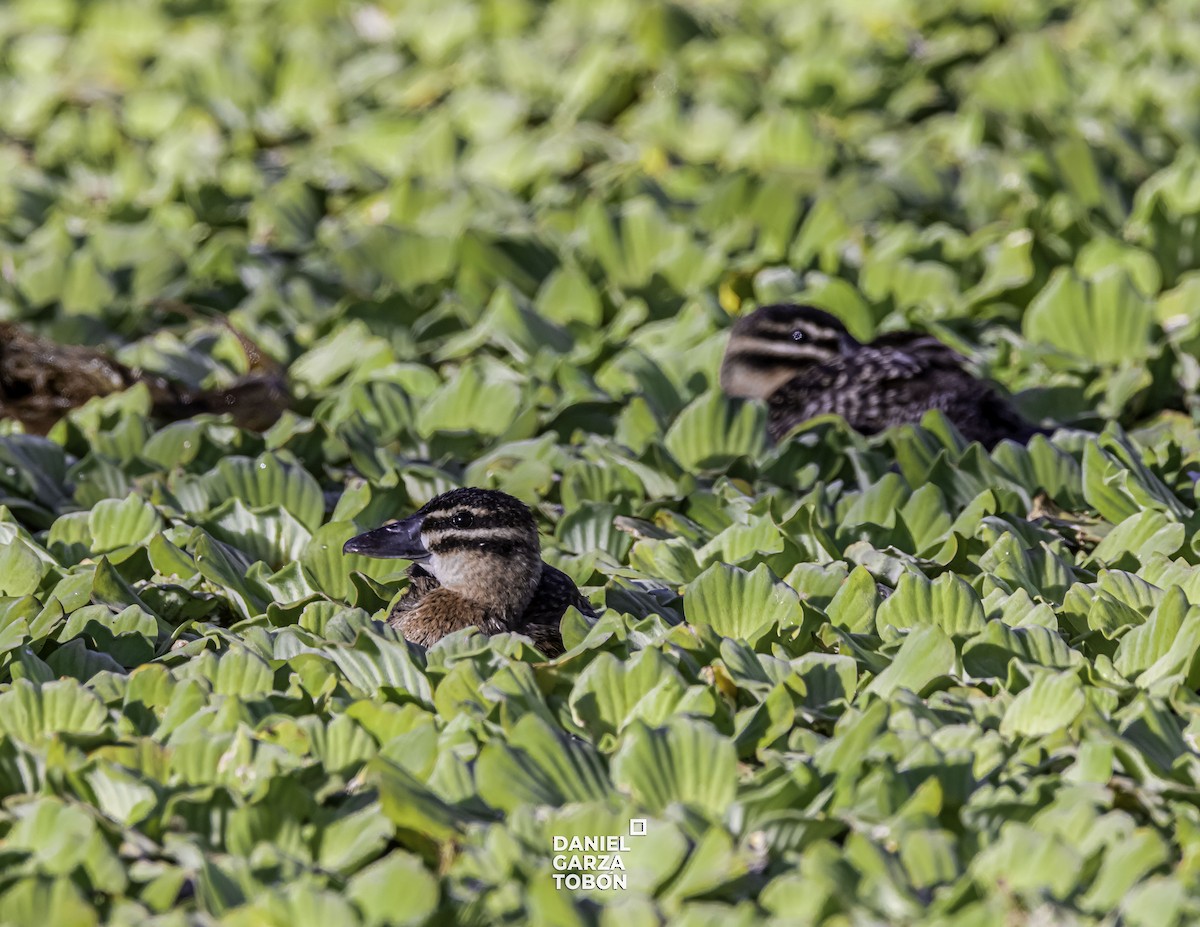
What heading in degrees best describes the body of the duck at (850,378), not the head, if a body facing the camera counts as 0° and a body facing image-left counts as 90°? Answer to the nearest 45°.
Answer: approximately 90°

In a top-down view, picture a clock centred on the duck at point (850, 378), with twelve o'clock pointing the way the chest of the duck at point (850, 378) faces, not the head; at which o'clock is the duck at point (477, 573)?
the duck at point (477, 573) is roughly at 10 o'clock from the duck at point (850, 378).

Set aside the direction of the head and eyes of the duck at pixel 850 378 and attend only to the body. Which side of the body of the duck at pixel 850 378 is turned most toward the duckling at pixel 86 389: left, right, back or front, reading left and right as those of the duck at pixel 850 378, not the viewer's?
front
